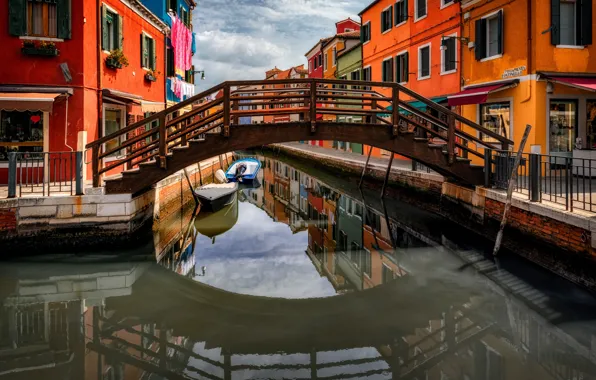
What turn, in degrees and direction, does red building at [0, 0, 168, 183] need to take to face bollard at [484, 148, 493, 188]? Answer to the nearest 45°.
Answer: approximately 45° to its left

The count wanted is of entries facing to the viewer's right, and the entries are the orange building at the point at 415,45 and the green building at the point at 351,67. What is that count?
0

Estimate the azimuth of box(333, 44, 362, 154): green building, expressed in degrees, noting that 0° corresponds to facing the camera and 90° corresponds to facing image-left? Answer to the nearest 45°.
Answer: approximately 45°

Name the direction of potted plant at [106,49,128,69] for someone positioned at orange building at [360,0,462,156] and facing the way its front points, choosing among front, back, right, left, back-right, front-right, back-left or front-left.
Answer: front

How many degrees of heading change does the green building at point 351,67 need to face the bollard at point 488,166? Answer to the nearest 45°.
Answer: approximately 45° to its left

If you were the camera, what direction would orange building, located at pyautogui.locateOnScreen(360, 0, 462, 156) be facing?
facing the viewer and to the left of the viewer

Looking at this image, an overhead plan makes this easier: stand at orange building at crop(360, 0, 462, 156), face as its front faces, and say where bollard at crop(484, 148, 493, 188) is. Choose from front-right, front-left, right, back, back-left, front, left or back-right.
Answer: front-left

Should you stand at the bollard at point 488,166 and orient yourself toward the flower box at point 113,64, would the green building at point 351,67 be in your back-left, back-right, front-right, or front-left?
front-right

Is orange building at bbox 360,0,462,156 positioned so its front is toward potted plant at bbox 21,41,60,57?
yes

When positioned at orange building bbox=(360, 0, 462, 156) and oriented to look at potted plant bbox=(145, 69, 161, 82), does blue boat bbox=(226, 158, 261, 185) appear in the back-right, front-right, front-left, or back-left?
front-right
